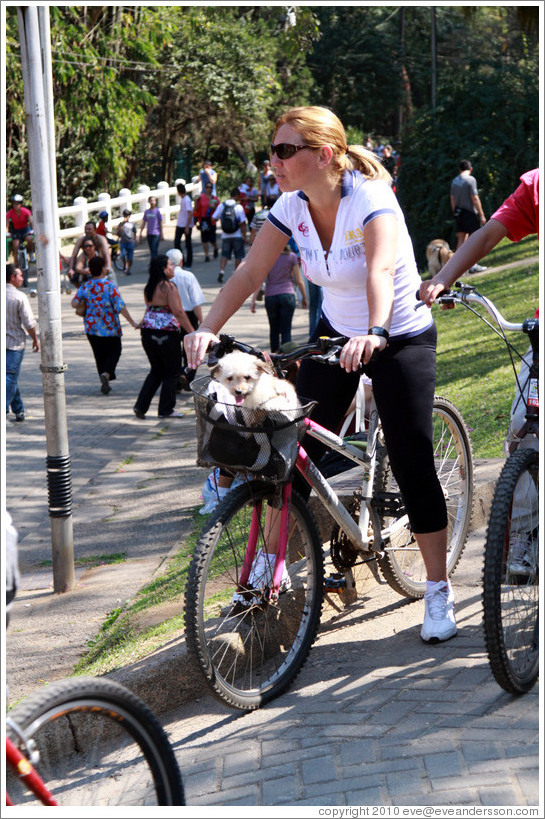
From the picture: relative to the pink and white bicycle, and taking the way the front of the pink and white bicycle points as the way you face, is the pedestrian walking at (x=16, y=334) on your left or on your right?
on your right

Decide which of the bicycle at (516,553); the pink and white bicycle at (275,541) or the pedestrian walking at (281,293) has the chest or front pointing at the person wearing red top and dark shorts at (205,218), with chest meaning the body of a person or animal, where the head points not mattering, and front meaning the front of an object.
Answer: the pedestrian walking

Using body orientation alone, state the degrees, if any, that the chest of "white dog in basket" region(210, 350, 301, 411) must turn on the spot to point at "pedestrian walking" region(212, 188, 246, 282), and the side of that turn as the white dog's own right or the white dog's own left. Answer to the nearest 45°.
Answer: approximately 135° to the white dog's own right

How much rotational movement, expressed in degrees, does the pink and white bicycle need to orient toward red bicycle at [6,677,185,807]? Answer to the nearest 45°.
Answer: approximately 45° to its left

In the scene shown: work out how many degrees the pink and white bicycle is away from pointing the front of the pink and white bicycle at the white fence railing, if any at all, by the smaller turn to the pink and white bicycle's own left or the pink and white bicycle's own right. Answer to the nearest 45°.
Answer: approximately 135° to the pink and white bicycle's own right

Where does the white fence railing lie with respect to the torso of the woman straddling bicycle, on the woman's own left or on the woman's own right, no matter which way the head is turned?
on the woman's own right

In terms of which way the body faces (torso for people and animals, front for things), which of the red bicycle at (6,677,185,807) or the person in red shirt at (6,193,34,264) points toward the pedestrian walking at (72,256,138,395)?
the person in red shirt

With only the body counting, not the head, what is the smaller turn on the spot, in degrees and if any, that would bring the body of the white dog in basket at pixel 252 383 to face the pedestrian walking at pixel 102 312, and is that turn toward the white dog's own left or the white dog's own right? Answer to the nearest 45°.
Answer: approximately 135° to the white dog's own right

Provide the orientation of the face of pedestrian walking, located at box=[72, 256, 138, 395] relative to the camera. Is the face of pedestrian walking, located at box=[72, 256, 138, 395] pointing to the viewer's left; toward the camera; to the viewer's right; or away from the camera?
away from the camera

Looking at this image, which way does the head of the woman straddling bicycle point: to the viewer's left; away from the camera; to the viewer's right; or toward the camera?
to the viewer's left

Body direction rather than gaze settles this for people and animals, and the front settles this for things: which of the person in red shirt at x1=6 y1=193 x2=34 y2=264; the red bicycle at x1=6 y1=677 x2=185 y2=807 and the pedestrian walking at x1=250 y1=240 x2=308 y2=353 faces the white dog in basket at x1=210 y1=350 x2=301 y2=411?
the person in red shirt

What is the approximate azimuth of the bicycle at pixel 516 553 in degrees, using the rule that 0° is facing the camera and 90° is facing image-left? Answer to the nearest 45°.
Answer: approximately 45°

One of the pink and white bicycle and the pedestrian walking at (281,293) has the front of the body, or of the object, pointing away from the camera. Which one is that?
the pedestrian walking

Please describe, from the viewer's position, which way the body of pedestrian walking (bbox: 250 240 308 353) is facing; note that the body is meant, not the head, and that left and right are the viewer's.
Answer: facing away from the viewer
